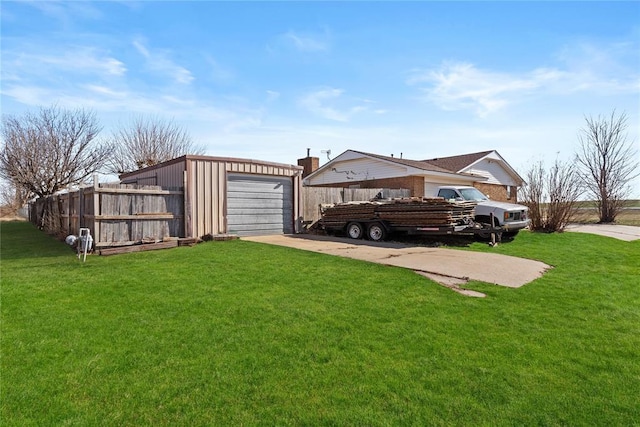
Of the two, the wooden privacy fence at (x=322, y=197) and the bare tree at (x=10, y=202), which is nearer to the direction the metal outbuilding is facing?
the wooden privacy fence

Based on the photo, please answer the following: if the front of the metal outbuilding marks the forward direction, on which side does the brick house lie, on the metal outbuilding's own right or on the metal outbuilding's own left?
on the metal outbuilding's own left

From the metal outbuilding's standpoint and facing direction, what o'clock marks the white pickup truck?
The white pickup truck is roughly at 11 o'clock from the metal outbuilding.

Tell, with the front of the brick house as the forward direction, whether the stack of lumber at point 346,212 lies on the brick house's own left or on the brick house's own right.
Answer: on the brick house's own right

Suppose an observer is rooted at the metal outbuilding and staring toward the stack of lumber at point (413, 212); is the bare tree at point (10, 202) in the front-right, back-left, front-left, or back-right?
back-left

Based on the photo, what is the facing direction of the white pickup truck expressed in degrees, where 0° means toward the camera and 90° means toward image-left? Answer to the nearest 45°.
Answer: approximately 315°

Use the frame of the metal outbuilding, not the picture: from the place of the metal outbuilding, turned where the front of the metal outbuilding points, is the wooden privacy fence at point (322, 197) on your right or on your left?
on your left

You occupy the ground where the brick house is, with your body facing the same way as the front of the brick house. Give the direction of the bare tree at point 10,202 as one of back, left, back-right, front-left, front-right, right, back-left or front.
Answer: back-right

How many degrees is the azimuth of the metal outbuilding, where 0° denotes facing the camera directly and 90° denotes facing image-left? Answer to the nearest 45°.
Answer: approximately 315°

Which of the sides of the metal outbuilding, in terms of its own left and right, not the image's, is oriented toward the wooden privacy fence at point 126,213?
right

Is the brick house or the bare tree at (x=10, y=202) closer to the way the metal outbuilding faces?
the brick house

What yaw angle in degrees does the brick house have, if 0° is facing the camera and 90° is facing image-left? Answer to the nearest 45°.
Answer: approximately 315°
